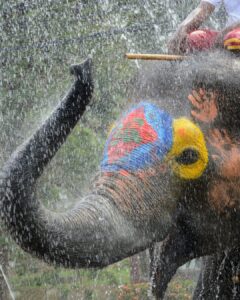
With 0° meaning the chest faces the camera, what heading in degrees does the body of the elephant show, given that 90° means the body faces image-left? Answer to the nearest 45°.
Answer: approximately 90°

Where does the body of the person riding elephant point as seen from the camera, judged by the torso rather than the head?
to the viewer's left
